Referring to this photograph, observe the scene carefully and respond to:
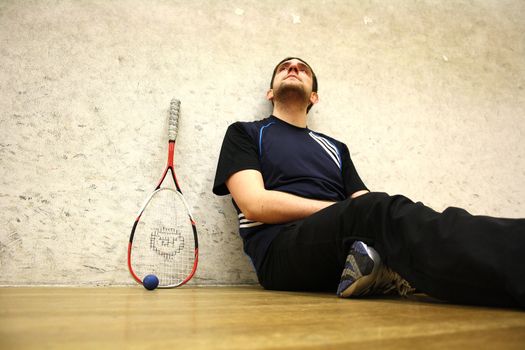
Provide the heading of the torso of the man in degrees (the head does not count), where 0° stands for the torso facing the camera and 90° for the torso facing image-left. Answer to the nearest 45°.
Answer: approximately 315°
